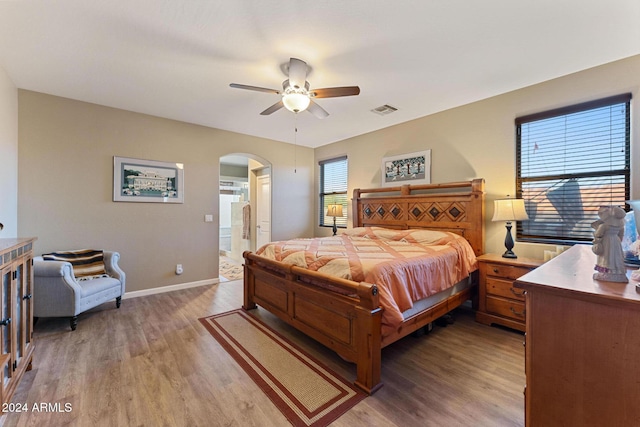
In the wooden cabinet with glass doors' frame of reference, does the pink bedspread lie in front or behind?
in front

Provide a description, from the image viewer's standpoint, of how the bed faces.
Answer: facing the viewer and to the left of the viewer

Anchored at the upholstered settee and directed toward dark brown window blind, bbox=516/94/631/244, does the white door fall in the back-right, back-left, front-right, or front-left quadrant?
front-left

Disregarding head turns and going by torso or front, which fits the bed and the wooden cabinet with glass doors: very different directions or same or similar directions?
very different directions

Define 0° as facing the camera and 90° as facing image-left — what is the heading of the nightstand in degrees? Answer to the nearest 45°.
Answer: approximately 45°

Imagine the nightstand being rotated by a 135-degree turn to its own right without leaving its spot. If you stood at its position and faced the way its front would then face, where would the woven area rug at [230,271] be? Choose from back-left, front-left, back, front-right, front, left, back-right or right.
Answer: left

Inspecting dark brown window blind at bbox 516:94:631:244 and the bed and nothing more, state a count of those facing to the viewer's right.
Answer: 0

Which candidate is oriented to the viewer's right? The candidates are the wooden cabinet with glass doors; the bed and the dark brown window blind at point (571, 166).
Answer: the wooden cabinet with glass doors

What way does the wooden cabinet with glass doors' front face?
to the viewer's right

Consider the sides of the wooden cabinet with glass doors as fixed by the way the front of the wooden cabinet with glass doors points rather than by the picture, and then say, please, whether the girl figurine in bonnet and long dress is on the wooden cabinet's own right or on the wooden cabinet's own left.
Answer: on the wooden cabinet's own right

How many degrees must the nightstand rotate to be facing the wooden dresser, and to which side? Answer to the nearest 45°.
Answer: approximately 45° to its left

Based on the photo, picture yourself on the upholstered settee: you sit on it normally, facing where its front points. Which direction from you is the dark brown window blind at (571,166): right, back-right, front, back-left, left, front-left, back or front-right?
front

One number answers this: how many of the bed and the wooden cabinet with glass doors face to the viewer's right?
1

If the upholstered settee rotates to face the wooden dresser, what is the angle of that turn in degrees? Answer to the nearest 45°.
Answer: approximately 45° to its right

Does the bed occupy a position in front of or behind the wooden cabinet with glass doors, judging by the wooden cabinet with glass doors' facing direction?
in front

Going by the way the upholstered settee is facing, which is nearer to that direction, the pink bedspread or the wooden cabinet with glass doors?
the pink bedspread

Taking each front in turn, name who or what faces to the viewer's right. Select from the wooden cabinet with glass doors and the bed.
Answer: the wooden cabinet with glass doors

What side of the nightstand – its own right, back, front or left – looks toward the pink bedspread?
right

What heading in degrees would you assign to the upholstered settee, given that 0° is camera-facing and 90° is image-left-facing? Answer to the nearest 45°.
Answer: approximately 315°

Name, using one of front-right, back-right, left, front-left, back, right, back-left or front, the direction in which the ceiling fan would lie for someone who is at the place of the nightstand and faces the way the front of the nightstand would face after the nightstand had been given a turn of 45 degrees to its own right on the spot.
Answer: front-left

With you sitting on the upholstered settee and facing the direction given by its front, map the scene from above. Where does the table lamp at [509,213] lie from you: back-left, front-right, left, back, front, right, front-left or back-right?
front
